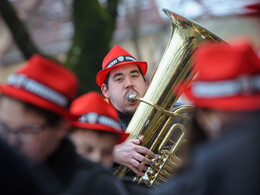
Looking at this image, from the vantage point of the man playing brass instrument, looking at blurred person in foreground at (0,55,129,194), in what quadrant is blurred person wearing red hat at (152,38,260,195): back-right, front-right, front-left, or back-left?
front-left

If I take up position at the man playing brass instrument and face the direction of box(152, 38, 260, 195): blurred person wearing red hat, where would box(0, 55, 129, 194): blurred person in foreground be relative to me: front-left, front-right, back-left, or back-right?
front-right

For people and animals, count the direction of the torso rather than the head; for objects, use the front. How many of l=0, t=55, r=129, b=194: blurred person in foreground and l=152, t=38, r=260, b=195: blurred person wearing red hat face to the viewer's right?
0

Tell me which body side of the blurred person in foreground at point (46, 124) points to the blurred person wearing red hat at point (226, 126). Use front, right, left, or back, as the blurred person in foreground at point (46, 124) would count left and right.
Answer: left

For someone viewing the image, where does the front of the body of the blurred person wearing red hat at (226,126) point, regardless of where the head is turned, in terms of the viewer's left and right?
facing away from the viewer and to the left of the viewer

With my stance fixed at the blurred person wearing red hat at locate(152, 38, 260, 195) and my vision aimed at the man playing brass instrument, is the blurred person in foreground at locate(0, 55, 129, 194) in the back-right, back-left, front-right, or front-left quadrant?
front-left

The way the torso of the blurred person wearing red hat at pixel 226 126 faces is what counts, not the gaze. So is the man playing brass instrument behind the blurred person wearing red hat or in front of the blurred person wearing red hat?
in front
